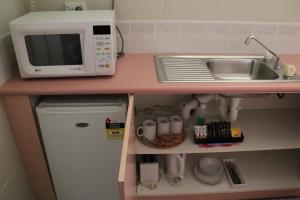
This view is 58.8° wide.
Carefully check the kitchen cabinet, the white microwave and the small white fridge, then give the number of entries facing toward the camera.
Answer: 3

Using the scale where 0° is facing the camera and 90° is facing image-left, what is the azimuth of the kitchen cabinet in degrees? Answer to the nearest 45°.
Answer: approximately 0°

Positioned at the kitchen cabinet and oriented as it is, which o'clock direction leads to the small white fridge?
The small white fridge is roughly at 2 o'clock from the kitchen cabinet.

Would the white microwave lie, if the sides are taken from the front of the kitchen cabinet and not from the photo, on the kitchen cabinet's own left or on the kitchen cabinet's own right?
on the kitchen cabinet's own right

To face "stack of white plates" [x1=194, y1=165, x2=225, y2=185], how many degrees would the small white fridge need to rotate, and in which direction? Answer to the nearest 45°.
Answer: approximately 90° to its left
